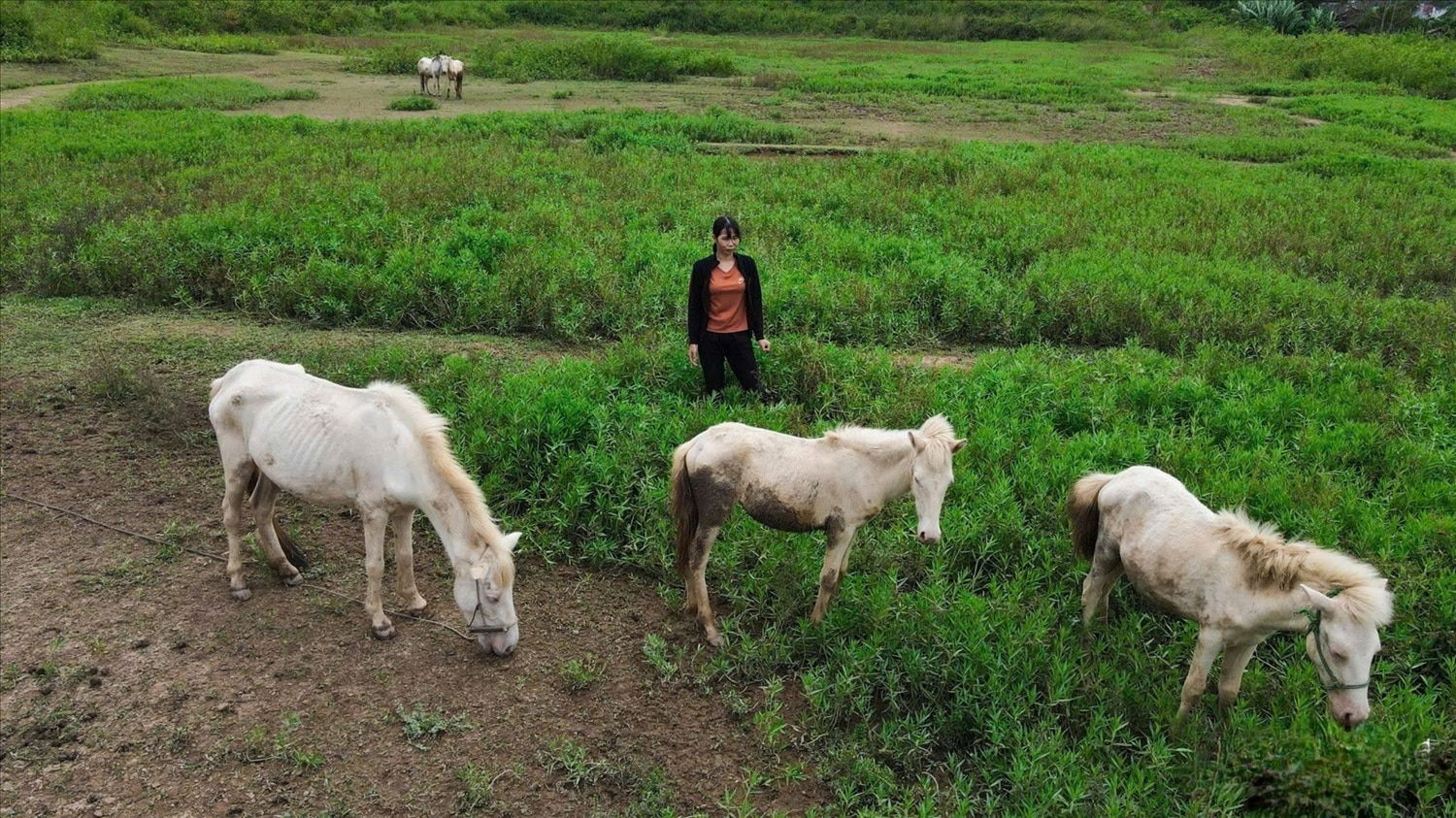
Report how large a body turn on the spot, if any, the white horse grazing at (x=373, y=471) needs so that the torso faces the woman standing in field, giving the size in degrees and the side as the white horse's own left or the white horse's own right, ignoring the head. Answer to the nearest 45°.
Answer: approximately 90° to the white horse's own left

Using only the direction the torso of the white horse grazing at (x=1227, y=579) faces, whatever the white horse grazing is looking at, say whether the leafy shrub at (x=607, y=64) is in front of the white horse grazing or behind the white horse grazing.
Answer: behind

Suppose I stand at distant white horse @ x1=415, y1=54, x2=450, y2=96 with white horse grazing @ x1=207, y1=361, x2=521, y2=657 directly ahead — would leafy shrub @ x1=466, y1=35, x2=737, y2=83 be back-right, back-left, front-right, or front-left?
back-left

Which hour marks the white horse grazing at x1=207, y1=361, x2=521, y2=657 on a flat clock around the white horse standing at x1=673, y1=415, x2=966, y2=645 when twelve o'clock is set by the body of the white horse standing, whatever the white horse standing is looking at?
The white horse grazing is roughly at 6 o'clock from the white horse standing.

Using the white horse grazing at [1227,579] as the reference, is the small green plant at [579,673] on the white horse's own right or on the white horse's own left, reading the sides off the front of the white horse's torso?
on the white horse's own right

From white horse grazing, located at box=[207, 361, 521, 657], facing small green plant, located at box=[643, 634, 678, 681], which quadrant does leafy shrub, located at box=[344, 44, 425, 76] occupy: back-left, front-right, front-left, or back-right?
back-left

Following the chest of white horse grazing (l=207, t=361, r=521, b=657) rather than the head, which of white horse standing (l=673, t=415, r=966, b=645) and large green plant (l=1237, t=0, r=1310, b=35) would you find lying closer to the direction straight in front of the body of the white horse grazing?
the white horse standing

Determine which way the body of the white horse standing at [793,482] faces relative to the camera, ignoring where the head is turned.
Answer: to the viewer's right

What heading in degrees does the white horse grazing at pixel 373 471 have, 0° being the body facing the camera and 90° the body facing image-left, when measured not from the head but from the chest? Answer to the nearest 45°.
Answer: approximately 315°

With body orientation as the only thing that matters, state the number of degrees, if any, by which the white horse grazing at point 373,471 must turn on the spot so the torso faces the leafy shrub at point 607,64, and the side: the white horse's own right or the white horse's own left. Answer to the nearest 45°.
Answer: approximately 135° to the white horse's own left

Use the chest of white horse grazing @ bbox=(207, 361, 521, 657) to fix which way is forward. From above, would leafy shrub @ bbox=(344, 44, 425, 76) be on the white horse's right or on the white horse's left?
on the white horse's left
